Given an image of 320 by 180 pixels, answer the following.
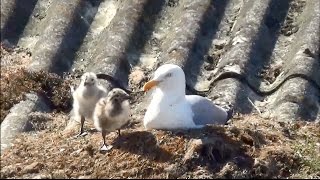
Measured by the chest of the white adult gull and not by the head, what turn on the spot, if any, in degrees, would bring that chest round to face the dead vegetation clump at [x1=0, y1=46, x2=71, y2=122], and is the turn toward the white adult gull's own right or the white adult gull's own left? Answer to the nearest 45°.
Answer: approximately 45° to the white adult gull's own right

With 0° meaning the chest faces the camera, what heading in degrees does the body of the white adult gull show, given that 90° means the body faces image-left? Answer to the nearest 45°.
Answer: approximately 45°
